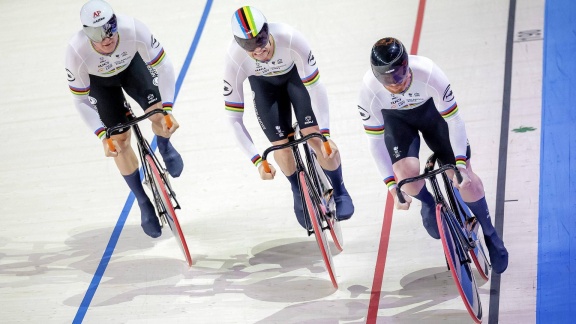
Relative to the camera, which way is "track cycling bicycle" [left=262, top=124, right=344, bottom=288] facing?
toward the camera

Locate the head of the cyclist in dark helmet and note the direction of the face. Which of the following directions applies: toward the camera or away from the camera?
toward the camera

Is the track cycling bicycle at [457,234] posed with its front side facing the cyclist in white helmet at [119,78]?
no

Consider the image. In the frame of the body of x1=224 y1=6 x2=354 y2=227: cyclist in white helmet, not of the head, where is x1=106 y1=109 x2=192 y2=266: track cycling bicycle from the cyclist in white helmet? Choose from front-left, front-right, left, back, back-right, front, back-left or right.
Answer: right

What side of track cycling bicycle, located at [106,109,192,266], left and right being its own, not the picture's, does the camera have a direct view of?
front

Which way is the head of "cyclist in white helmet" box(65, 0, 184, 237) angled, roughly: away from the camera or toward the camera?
toward the camera

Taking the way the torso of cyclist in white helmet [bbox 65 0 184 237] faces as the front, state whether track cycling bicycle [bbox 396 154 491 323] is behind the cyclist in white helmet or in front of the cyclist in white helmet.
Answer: in front

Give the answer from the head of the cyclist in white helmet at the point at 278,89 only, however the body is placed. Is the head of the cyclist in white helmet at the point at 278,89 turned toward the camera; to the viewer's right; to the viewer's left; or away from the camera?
toward the camera

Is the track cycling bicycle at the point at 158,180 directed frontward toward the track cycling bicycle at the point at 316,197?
no

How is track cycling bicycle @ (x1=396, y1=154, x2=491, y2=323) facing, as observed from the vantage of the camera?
facing the viewer

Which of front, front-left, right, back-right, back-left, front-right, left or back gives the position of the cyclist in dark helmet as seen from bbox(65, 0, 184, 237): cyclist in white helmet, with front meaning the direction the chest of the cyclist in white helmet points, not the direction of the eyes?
front-left

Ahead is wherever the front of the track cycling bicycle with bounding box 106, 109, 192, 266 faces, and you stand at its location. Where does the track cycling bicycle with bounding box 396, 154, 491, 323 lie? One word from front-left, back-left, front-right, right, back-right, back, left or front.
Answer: front-left

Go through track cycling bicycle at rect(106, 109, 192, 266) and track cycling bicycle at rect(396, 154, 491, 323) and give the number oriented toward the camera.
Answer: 2
